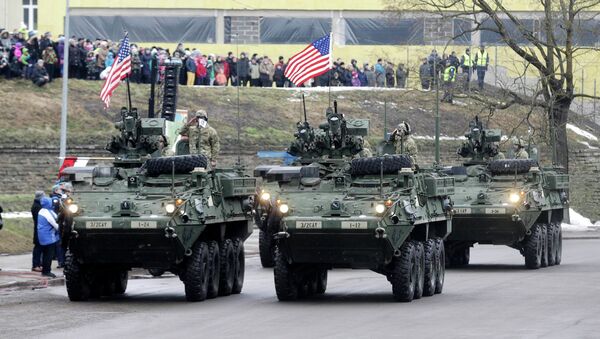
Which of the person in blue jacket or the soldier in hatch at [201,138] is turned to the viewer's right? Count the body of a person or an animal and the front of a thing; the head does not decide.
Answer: the person in blue jacket

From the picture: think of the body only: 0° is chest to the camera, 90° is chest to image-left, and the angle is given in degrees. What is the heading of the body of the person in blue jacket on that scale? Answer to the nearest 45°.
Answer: approximately 270°

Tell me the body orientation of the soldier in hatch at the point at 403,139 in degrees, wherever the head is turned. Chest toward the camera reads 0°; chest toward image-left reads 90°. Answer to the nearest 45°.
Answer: approximately 45°

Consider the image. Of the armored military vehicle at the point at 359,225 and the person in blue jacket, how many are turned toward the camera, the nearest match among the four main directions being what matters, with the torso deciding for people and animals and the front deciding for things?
1

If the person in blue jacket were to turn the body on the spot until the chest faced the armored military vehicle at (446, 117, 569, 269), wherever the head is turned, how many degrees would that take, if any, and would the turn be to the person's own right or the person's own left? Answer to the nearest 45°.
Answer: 0° — they already face it

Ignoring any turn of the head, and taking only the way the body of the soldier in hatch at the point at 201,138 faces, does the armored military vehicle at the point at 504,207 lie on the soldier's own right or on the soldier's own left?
on the soldier's own left
